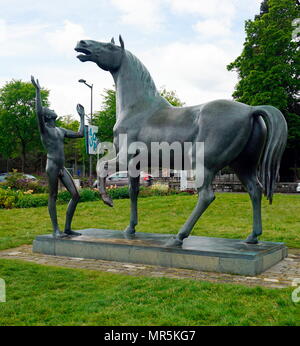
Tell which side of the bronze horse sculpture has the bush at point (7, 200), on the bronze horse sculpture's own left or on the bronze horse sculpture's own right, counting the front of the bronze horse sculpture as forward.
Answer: on the bronze horse sculpture's own right

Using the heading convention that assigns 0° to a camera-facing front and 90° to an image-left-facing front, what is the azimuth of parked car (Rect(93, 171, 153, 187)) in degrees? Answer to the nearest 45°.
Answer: approximately 90°

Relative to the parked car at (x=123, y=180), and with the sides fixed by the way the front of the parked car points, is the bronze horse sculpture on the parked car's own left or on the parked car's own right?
on the parked car's own left

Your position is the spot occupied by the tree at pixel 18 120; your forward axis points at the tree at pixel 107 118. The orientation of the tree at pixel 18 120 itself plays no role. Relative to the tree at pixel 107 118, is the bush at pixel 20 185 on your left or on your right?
right

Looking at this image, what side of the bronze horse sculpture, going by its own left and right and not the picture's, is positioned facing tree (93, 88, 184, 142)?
right

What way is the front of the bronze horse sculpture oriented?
to the viewer's left

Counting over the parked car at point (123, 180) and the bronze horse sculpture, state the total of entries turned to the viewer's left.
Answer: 2
